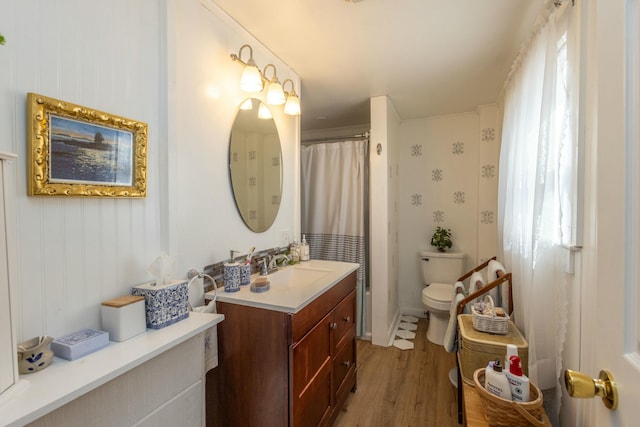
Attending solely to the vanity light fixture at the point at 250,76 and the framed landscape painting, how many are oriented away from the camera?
0

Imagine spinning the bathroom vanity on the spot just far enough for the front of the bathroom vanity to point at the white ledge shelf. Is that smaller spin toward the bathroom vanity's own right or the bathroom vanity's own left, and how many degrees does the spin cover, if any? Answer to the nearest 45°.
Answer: approximately 90° to the bathroom vanity's own right

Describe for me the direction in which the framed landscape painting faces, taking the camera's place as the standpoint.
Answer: facing the viewer and to the right of the viewer

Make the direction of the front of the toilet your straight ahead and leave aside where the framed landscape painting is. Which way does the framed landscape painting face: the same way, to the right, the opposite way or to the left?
to the left

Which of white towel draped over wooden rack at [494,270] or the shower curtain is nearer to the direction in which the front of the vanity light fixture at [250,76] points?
the white towel draped over wooden rack

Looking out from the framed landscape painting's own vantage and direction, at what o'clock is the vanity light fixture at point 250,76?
The vanity light fixture is roughly at 10 o'clock from the framed landscape painting.

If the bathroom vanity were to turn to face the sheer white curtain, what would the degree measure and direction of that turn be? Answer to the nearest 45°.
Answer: approximately 45° to its left

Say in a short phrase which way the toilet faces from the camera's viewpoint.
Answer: facing the viewer

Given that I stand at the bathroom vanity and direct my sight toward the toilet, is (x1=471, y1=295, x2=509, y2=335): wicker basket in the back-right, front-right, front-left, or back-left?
front-right

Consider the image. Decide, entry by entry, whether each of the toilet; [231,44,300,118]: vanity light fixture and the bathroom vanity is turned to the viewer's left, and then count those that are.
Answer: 0

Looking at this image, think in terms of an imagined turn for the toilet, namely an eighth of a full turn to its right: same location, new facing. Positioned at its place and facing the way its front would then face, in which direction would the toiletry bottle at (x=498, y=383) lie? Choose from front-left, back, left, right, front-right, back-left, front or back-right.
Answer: front-left

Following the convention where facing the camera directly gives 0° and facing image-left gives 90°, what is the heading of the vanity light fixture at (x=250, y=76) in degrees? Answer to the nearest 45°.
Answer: approximately 315°

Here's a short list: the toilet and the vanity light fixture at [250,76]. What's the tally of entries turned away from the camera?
0

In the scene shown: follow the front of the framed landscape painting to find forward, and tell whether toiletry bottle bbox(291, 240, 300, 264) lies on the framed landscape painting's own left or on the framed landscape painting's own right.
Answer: on the framed landscape painting's own left

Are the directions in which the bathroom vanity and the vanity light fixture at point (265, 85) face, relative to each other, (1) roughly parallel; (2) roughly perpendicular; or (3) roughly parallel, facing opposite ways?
roughly parallel

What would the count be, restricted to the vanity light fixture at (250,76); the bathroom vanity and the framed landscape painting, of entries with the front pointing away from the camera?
0

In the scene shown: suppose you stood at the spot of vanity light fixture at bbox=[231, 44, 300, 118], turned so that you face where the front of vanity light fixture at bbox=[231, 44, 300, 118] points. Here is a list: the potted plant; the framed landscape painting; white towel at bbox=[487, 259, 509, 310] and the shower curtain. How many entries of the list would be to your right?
1

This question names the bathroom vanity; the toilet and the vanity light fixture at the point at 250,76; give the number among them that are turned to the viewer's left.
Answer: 0
